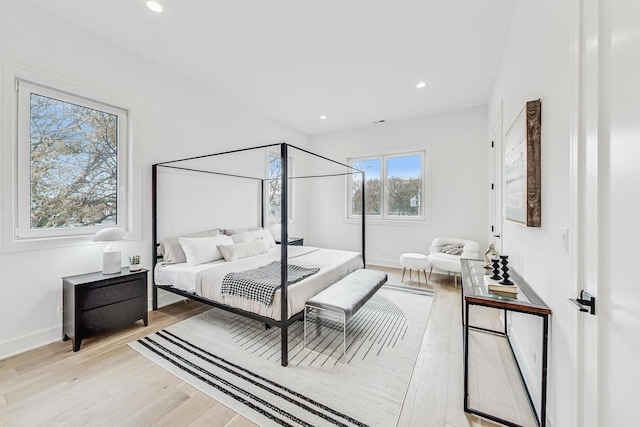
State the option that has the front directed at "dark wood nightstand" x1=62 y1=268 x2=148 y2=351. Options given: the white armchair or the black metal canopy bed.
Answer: the white armchair

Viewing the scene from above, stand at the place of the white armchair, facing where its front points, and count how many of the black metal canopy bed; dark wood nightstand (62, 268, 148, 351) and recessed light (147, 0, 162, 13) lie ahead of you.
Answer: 3

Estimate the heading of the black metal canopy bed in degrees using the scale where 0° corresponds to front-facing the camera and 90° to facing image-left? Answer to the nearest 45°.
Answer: approximately 315°

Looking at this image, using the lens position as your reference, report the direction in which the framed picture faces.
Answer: facing to the left of the viewer

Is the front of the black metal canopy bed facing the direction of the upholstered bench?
yes

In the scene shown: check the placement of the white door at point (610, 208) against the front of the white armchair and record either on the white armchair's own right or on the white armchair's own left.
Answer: on the white armchair's own left

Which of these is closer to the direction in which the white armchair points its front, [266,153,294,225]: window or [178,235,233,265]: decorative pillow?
the decorative pillow

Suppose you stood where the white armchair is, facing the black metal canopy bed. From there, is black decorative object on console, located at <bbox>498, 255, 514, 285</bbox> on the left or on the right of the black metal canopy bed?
left
